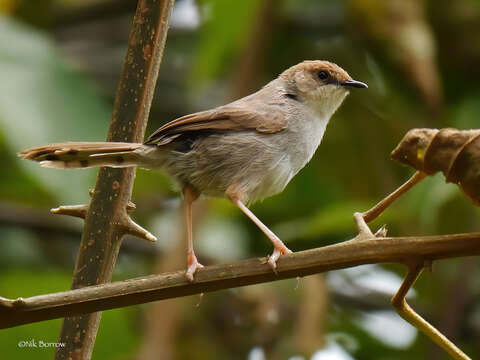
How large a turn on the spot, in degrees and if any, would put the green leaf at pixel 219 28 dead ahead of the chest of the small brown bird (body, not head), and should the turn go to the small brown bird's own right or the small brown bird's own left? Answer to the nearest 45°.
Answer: approximately 90° to the small brown bird's own left

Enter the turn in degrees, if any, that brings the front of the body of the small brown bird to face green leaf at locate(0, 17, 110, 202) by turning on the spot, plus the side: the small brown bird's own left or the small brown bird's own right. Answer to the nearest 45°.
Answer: approximately 135° to the small brown bird's own left

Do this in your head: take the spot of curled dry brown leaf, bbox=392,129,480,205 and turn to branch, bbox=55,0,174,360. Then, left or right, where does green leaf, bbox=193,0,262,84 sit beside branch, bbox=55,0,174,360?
right

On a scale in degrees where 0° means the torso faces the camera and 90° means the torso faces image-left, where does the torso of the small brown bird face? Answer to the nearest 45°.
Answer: approximately 270°
